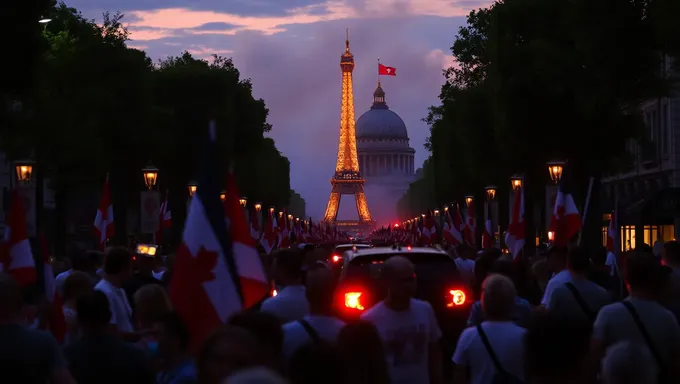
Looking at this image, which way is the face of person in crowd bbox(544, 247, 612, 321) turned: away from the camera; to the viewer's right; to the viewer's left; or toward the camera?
away from the camera

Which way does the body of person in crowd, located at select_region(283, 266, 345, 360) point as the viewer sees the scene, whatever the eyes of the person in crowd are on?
away from the camera

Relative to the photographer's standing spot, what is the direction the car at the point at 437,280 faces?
facing away from the viewer

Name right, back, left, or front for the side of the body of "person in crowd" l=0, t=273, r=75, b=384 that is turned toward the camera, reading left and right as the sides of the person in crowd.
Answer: back

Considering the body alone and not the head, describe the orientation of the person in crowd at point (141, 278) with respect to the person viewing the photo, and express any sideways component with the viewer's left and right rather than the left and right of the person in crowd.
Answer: facing away from the viewer

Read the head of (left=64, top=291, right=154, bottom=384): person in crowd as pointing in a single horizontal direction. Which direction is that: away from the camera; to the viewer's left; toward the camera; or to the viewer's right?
away from the camera

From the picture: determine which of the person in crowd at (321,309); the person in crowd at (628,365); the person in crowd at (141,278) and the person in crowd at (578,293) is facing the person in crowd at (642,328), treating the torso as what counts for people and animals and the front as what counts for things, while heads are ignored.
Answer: the person in crowd at (628,365)

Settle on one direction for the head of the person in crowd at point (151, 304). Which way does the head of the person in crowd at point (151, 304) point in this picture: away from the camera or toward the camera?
away from the camera

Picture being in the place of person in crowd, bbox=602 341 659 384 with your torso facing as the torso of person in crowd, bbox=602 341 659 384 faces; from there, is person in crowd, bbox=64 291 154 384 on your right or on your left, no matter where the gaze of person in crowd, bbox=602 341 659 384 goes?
on your left

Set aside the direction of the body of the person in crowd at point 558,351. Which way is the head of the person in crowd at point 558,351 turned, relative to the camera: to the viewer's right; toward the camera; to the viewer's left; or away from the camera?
away from the camera

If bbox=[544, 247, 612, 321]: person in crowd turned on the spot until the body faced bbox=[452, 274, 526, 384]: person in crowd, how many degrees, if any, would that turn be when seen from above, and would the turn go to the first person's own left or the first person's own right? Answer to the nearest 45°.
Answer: approximately 180°

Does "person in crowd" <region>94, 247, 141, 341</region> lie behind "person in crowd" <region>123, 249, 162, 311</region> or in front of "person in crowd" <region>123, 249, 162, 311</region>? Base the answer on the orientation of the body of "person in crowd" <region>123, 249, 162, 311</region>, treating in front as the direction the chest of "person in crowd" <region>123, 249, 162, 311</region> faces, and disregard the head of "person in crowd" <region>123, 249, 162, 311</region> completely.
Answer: behind

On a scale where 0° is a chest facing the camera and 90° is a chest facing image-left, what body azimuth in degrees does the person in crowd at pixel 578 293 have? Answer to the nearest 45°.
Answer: approximately 180°

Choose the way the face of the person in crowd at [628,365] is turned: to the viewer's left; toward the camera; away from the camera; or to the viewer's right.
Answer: away from the camera

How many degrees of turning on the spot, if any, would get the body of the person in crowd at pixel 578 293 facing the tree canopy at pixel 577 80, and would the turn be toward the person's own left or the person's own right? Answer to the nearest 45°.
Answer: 0° — they already face it
